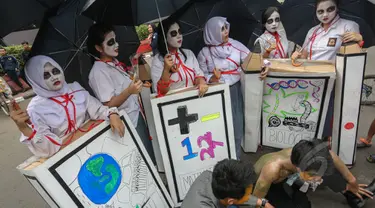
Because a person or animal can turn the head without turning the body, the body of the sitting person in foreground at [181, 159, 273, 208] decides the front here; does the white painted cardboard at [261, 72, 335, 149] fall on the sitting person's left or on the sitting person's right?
on the sitting person's left

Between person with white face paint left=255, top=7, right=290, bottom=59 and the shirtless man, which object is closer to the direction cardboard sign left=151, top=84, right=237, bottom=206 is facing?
the shirtless man

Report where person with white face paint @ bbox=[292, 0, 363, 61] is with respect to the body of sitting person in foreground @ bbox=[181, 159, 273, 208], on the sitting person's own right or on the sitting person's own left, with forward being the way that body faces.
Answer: on the sitting person's own left

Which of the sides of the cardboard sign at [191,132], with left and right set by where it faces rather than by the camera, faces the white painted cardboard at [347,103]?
left

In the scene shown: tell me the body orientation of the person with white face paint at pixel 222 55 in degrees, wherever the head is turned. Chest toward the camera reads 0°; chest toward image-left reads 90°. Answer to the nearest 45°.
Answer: approximately 315°

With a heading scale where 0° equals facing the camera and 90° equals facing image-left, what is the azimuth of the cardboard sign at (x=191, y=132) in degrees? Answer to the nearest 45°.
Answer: approximately 0°

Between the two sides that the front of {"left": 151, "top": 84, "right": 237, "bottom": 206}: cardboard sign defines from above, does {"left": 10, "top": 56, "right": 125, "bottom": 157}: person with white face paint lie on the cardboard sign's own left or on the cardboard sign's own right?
on the cardboard sign's own right
